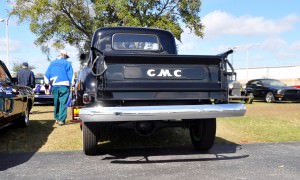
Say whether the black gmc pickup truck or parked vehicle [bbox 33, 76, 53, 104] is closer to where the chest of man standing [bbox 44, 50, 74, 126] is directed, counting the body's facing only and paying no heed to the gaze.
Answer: the parked vehicle

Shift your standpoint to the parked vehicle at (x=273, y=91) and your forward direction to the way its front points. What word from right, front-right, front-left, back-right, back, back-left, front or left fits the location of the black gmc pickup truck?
front-right

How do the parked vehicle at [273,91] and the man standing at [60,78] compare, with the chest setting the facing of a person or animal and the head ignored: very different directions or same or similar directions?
very different directions
